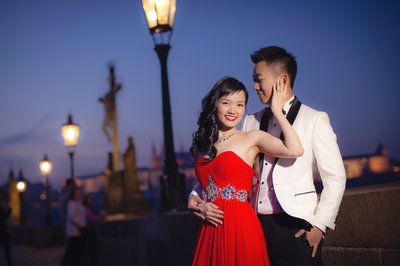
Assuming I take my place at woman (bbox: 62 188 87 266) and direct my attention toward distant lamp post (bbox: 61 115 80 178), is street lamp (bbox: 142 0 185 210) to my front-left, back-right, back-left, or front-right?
back-right

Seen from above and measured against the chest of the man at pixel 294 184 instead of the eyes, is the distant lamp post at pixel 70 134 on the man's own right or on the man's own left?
on the man's own right

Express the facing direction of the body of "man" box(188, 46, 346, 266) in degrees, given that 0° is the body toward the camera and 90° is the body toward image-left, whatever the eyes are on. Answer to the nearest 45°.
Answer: approximately 45°

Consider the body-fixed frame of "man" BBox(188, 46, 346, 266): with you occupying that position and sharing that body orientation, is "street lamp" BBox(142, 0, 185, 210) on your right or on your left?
on your right

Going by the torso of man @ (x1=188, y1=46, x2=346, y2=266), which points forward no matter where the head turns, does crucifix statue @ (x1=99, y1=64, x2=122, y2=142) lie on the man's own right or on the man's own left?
on the man's own right

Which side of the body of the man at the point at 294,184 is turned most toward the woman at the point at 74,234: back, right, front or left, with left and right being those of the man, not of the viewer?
right
